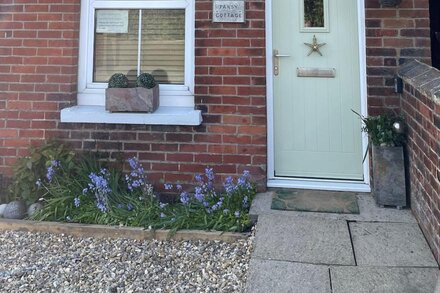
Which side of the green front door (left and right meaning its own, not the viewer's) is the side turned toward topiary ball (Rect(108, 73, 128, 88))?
right

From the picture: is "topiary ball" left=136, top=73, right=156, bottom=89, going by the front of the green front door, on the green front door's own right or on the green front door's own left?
on the green front door's own right

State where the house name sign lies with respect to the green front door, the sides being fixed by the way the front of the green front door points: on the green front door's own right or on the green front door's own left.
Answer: on the green front door's own right

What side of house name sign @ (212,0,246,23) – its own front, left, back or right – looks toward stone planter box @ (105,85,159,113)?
right

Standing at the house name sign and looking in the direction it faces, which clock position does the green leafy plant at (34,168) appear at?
The green leafy plant is roughly at 3 o'clock from the house name sign.

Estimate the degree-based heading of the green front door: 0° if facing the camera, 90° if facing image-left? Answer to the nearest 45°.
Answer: approximately 0°

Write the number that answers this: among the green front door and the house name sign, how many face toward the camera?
2

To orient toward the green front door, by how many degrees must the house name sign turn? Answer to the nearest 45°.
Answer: approximately 90° to its left

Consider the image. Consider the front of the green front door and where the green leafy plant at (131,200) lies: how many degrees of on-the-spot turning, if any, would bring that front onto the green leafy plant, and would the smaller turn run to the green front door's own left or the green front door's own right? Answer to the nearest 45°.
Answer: approximately 45° to the green front door's own right
